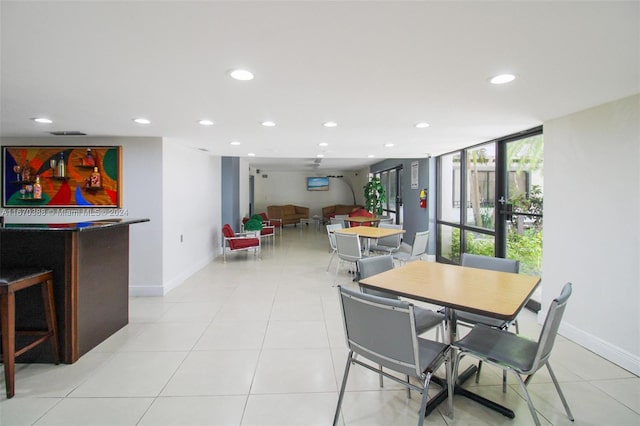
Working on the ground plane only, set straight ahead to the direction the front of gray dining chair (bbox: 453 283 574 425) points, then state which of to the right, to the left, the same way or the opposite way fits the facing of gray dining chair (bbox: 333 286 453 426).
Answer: to the right

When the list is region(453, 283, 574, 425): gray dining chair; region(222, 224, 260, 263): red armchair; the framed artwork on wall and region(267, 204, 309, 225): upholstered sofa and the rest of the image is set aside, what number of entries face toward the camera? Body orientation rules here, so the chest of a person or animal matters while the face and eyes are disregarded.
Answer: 2

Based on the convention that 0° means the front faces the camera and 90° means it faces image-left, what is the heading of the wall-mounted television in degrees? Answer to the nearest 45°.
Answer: approximately 0°

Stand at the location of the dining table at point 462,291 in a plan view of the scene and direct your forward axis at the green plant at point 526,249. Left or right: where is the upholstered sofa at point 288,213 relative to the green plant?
left

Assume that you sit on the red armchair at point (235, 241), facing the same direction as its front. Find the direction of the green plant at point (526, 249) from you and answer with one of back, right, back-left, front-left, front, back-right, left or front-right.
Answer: front-right

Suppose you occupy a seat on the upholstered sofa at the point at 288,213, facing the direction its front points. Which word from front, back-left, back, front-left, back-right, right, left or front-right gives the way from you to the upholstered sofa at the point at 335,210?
left

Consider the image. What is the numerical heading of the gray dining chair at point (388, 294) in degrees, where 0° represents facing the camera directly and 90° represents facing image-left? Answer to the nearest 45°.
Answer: approximately 315°

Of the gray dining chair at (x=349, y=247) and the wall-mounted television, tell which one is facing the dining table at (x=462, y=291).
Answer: the wall-mounted television

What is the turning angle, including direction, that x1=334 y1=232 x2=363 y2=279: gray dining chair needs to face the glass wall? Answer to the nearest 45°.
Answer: approximately 45° to its right

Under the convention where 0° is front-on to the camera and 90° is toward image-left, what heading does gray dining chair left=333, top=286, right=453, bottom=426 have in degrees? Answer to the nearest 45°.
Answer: approximately 225°

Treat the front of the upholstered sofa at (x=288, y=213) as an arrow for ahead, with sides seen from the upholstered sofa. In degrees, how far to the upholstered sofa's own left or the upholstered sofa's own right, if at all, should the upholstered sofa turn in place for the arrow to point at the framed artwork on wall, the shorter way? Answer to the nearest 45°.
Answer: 0° — it already faces it

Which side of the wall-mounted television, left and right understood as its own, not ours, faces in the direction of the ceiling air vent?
front

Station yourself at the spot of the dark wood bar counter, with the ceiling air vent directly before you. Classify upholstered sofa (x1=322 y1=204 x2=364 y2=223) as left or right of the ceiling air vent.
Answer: right

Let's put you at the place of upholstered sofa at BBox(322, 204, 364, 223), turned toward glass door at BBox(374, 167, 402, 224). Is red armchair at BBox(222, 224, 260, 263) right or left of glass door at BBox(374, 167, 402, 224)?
right
